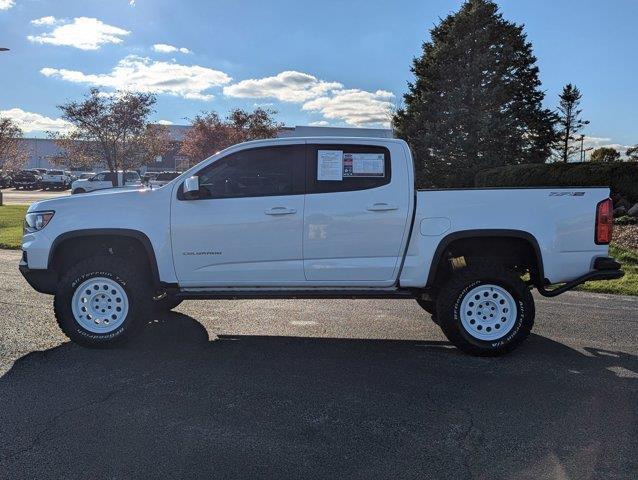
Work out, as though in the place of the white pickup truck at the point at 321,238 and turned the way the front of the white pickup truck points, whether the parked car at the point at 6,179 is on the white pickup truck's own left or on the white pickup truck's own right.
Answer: on the white pickup truck's own right

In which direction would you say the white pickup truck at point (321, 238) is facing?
to the viewer's left

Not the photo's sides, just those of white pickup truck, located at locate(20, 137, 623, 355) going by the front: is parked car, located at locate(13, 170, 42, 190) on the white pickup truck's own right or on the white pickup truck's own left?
on the white pickup truck's own right

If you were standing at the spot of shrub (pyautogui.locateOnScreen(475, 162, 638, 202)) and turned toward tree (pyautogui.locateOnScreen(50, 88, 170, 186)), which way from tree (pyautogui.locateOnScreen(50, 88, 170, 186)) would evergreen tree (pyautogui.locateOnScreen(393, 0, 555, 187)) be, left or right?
right

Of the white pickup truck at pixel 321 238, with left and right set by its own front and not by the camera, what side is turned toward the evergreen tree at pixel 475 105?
right

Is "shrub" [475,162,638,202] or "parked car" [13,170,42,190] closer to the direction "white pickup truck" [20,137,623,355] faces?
the parked car

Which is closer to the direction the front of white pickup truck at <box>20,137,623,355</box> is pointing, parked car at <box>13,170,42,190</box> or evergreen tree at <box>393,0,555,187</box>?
the parked car

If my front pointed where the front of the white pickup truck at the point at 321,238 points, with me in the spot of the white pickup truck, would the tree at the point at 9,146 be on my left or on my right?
on my right

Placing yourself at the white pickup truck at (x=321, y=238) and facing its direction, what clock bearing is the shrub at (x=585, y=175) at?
The shrub is roughly at 4 o'clock from the white pickup truck.

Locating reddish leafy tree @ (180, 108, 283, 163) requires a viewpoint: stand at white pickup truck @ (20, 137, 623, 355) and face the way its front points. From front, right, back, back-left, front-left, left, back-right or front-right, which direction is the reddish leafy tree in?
right

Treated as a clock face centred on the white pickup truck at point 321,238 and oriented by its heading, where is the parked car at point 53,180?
The parked car is roughly at 2 o'clock from the white pickup truck.

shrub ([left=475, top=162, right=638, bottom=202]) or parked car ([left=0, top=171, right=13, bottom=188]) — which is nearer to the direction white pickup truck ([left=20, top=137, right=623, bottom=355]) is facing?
the parked car

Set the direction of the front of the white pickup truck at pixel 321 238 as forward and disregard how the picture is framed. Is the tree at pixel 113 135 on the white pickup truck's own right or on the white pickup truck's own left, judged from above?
on the white pickup truck's own right
